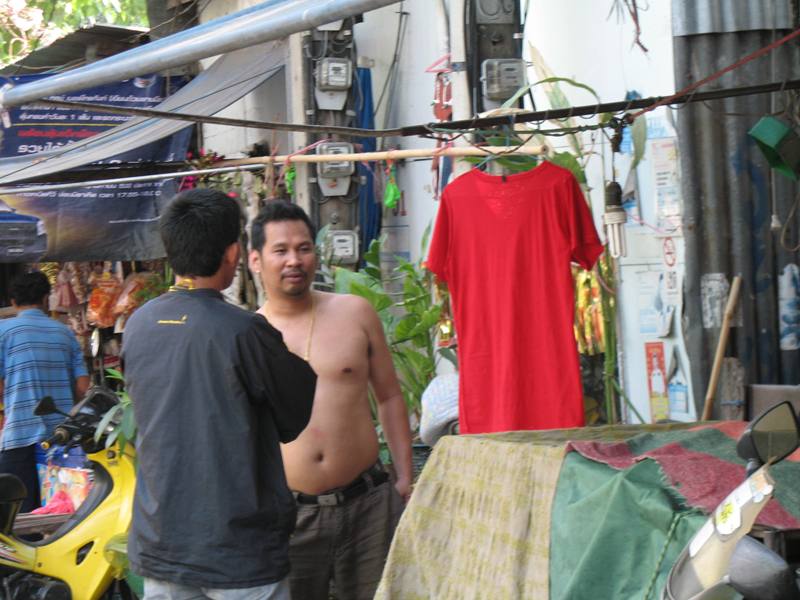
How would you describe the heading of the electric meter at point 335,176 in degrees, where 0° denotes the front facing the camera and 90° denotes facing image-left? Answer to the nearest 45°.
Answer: approximately 0°

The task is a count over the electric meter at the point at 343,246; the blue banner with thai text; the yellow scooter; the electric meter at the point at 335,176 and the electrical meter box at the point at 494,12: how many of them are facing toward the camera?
4

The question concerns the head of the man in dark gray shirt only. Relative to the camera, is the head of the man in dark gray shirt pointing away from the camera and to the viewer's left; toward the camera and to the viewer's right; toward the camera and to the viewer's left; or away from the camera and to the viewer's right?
away from the camera and to the viewer's right

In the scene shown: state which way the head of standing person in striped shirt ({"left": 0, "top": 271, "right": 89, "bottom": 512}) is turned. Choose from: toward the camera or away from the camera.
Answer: away from the camera

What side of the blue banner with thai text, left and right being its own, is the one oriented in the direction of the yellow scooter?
front

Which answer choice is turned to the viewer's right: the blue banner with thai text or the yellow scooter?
the yellow scooter

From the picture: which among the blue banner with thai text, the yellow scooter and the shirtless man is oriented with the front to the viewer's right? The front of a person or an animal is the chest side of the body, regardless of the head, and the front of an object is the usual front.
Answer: the yellow scooter

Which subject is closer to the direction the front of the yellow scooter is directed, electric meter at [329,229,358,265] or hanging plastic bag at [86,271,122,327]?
the electric meter

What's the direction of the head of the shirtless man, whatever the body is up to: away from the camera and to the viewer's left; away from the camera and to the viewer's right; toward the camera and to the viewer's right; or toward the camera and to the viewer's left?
toward the camera and to the viewer's left

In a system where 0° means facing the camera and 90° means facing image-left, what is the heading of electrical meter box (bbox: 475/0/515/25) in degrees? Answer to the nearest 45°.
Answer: approximately 0°

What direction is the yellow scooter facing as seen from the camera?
to the viewer's right

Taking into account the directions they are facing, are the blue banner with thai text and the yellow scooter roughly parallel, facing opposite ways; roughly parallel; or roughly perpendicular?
roughly perpendicular

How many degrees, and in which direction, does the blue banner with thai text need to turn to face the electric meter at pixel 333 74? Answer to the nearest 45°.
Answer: approximately 45° to its left
